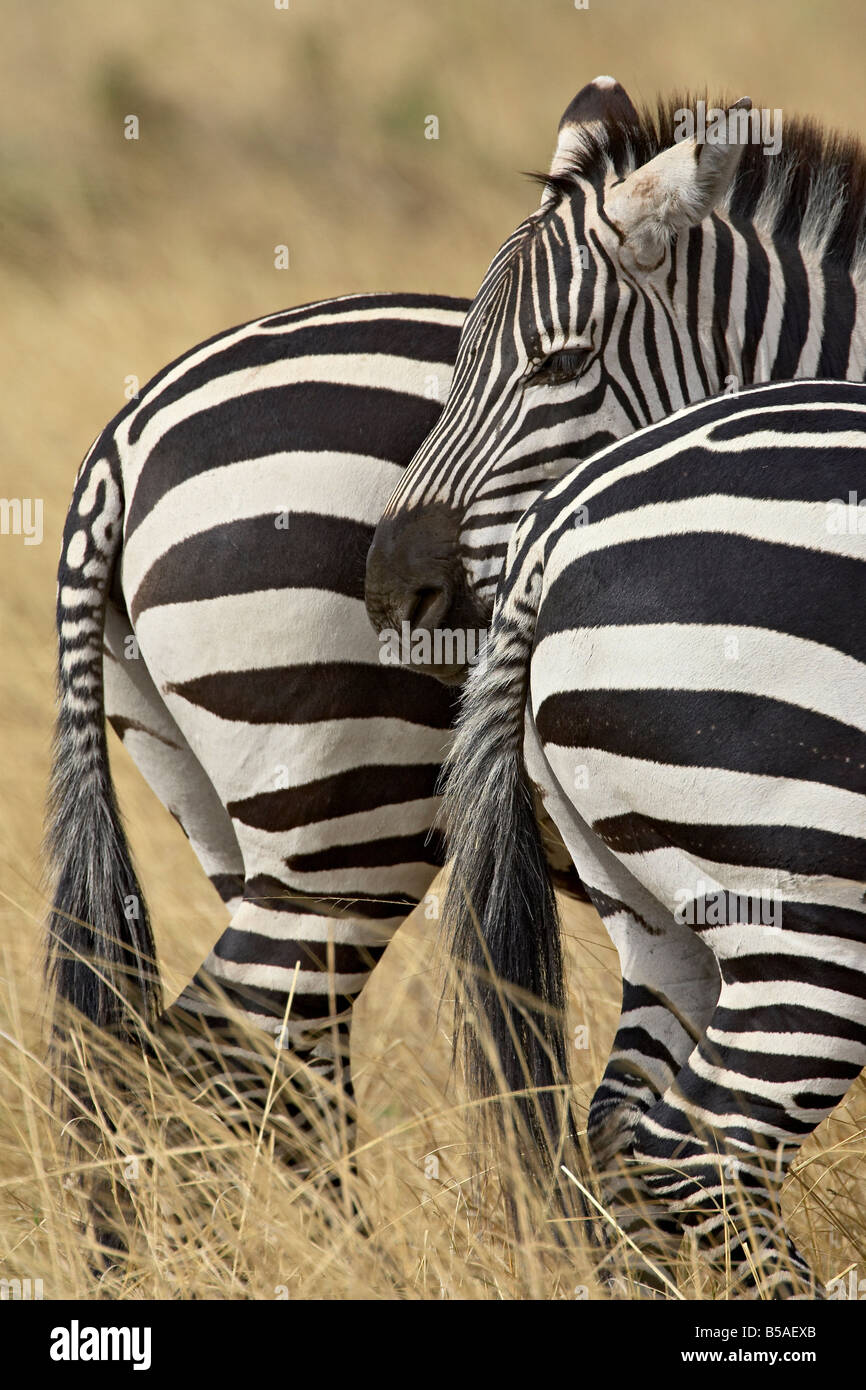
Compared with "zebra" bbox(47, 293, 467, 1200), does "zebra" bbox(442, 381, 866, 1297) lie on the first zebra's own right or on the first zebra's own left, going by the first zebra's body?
on the first zebra's own right

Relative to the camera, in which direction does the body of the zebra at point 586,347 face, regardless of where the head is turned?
to the viewer's left
